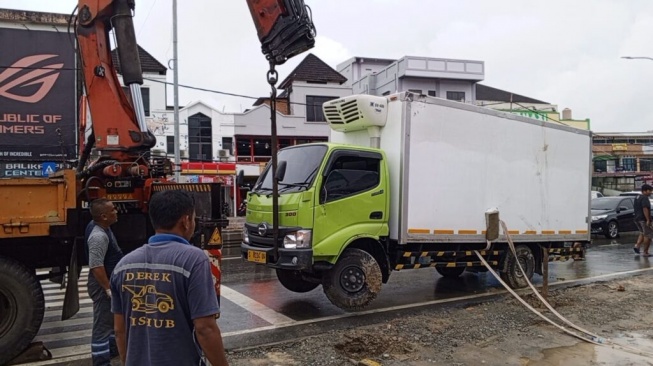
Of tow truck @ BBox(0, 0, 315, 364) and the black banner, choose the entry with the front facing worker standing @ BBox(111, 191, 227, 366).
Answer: the black banner

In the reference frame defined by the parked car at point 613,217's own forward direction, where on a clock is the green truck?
The green truck is roughly at 11 o'clock from the parked car.

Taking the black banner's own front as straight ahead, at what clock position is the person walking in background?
The person walking in background is roughly at 10 o'clock from the black banner.

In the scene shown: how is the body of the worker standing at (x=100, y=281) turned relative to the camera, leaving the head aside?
to the viewer's right

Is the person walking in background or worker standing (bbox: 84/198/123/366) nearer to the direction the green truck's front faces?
the worker standing

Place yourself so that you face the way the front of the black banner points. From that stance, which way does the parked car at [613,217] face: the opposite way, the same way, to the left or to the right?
to the right

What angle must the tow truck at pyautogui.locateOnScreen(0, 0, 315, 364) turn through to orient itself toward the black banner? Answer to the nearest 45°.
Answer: approximately 90° to its right

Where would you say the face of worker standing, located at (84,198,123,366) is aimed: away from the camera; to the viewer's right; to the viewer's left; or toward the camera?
to the viewer's right

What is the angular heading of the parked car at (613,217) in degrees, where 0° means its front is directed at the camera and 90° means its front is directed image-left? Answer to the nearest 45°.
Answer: approximately 45°

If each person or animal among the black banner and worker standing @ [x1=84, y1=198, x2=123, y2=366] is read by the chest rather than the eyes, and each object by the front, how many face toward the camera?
1

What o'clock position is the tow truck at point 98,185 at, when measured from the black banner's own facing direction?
The tow truck is roughly at 12 o'clock from the black banner.

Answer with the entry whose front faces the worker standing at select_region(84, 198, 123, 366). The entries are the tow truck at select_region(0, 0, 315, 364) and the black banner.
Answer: the black banner

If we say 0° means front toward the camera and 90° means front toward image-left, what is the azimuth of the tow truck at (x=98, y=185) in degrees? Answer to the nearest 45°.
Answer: approximately 90°
